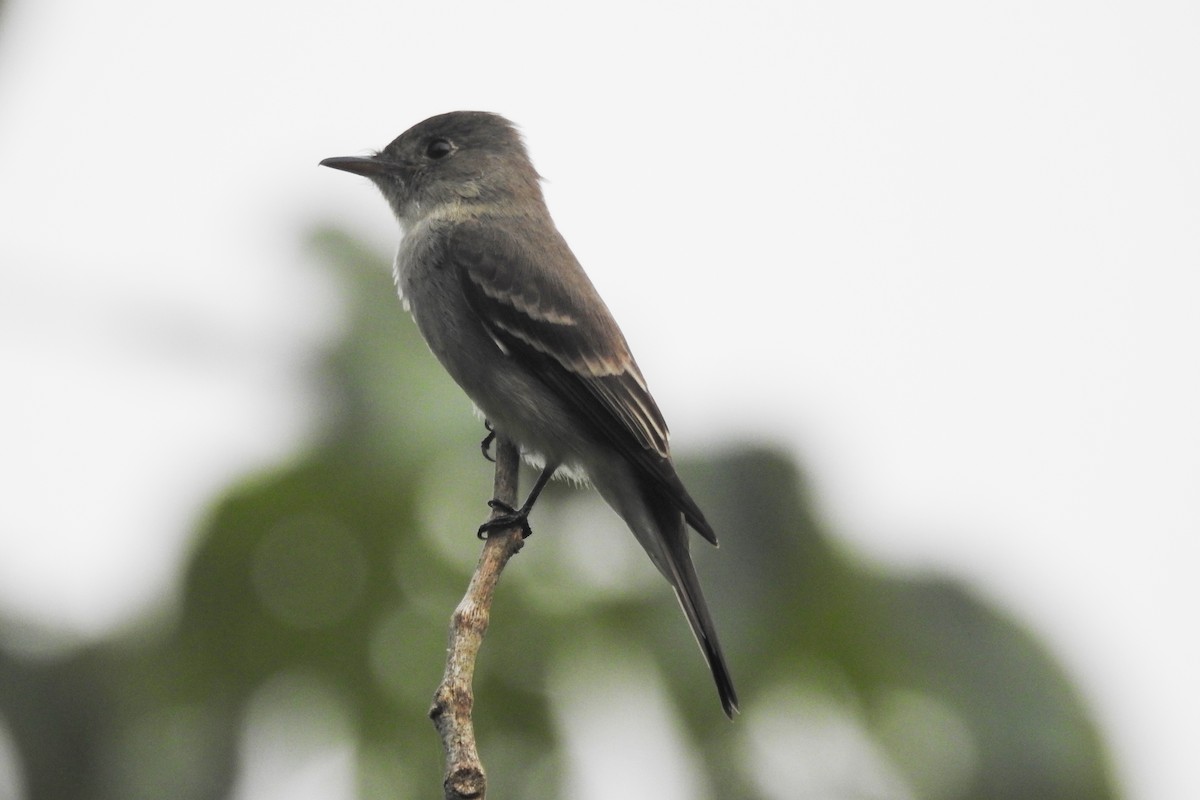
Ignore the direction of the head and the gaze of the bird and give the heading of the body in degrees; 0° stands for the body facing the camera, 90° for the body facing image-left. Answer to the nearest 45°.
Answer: approximately 90°
